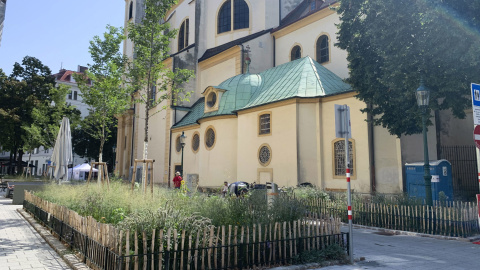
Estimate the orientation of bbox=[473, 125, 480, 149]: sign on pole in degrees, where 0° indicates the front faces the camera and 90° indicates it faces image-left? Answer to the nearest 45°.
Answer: approximately 0°

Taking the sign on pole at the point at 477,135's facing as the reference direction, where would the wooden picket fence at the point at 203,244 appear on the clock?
The wooden picket fence is roughly at 2 o'clock from the sign on pole.

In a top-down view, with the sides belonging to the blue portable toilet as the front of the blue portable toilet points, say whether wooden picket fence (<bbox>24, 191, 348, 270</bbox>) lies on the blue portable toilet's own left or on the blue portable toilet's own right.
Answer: on the blue portable toilet's own right

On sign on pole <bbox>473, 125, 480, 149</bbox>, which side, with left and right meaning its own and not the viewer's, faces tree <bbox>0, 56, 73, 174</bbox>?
right

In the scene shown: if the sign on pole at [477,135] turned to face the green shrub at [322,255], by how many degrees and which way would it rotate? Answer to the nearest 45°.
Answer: approximately 90° to its right

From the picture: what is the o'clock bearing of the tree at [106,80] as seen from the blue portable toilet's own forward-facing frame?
The tree is roughly at 4 o'clock from the blue portable toilet.
